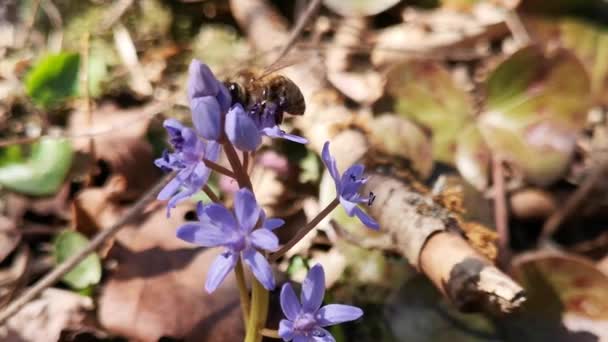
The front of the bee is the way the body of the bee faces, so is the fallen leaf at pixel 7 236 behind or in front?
in front

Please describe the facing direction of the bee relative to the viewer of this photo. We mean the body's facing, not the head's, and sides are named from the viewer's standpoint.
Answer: facing to the left of the viewer

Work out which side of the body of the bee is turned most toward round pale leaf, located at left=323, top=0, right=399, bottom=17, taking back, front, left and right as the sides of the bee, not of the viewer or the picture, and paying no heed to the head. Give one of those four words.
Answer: right

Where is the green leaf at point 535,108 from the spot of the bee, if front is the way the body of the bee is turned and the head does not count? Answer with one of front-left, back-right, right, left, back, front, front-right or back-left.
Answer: back-right

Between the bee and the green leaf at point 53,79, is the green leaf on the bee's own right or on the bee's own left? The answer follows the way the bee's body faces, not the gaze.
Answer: on the bee's own right

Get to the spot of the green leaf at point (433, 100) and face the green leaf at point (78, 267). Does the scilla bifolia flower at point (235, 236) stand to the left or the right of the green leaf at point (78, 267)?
left
